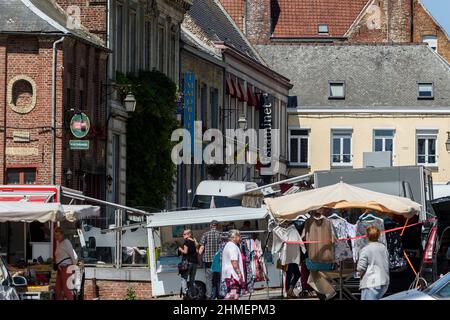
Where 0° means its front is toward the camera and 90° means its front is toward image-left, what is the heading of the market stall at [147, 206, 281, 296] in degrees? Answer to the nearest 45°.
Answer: approximately 0°

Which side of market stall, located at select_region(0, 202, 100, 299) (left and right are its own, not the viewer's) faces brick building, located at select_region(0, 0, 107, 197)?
back

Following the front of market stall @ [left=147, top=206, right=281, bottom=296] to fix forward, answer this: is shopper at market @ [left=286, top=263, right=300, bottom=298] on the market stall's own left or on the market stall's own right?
on the market stall's own left

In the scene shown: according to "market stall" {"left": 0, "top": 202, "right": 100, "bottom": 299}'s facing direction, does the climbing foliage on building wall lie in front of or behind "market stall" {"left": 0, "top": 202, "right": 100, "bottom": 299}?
behind

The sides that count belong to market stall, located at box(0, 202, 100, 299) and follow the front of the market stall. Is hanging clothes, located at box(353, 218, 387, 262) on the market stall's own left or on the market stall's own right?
on the market stall's own left

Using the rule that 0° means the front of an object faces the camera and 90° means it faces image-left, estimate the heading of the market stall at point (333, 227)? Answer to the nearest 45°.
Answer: approximately 0°

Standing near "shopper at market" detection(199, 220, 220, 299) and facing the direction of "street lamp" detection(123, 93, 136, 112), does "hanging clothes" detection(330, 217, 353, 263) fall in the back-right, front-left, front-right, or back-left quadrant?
back-right

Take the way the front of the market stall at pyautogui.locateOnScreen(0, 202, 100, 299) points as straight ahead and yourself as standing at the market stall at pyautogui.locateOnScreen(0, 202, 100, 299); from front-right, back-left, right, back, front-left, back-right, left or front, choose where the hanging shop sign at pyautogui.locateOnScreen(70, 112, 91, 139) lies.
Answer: back
